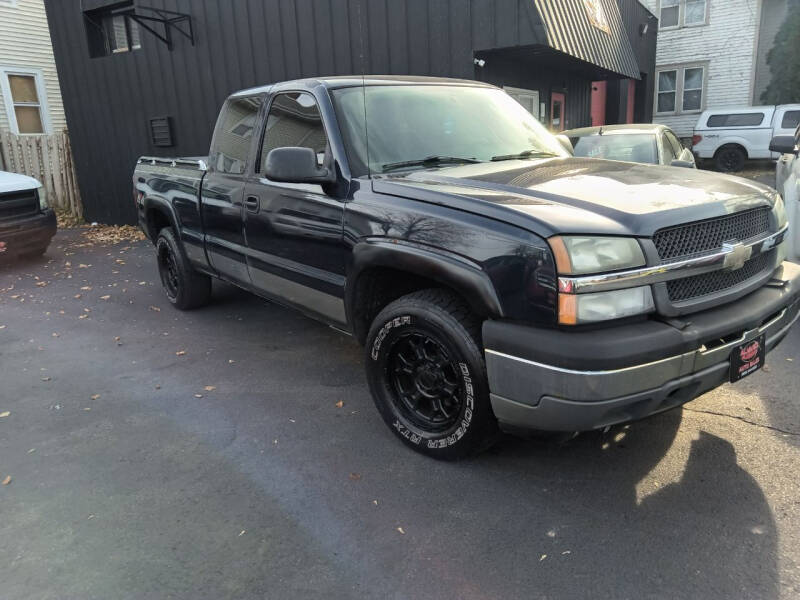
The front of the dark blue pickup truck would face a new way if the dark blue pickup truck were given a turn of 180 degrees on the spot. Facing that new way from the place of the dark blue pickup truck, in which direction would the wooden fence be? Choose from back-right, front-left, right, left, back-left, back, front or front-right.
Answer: front

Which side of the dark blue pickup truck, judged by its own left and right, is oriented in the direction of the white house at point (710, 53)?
left

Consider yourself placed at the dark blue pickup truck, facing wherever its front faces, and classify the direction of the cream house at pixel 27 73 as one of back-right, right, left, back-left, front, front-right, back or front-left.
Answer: back

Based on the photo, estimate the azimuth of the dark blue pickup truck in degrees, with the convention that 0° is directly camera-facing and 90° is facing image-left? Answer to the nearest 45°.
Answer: approximately 315°

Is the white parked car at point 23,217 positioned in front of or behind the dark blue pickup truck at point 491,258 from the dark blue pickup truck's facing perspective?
behind
